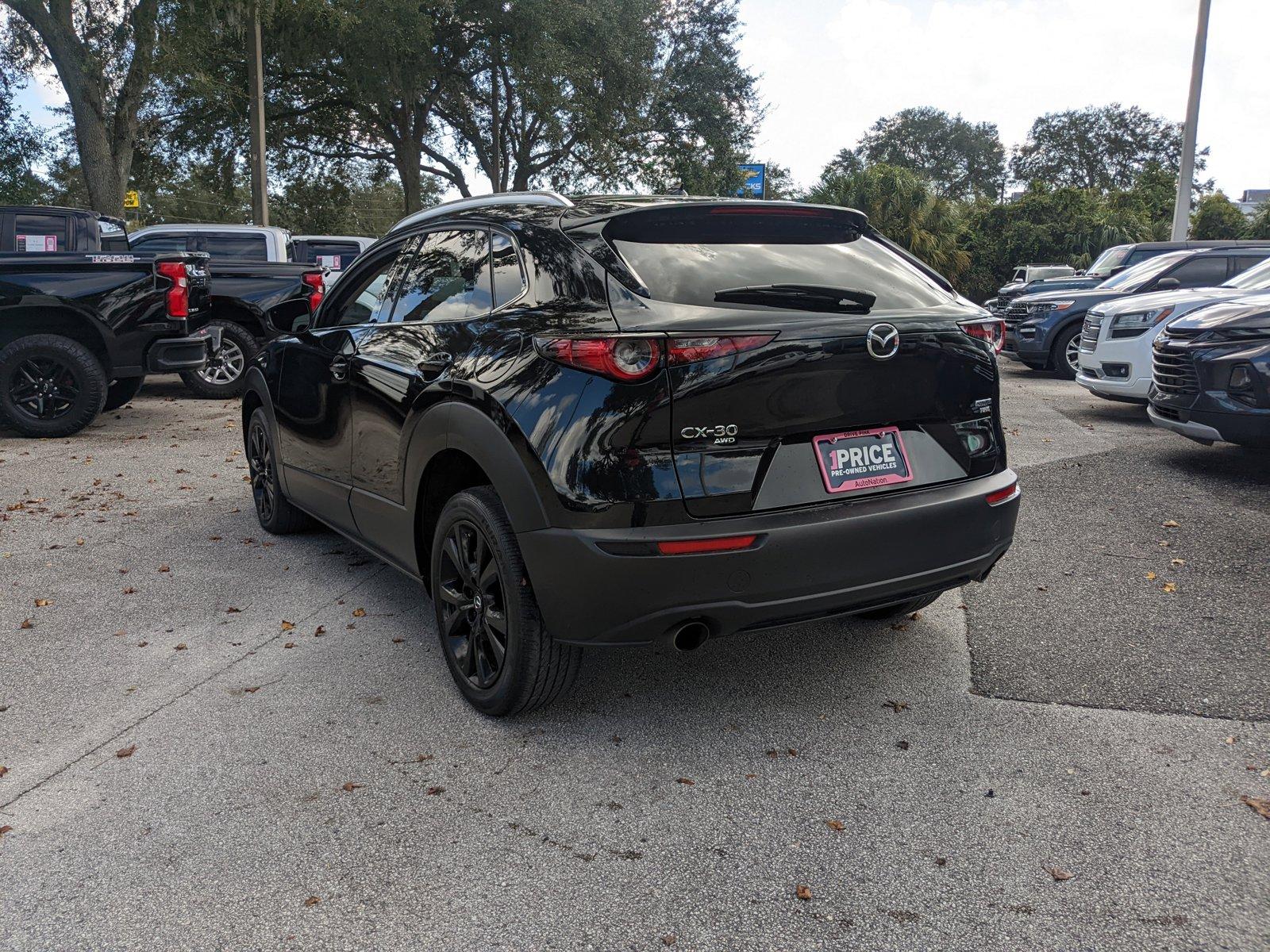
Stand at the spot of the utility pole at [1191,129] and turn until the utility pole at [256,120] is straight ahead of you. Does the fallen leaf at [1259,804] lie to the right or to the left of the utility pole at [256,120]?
left

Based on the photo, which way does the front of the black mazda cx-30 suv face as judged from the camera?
facing away from the viewer and to the left of the viewer

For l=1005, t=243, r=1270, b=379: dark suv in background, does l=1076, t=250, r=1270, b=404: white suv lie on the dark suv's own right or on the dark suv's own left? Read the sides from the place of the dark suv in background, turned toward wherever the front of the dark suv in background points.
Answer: on the dark suv's own left

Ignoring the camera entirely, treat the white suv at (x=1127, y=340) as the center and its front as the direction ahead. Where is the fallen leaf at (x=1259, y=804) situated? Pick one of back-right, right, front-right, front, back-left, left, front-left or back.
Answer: front-left

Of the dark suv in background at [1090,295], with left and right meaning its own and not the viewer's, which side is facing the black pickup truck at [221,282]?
front

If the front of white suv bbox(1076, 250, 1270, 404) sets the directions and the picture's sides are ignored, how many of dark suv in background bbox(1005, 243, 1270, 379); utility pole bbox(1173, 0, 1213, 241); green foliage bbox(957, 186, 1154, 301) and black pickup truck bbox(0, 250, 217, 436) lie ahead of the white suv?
1

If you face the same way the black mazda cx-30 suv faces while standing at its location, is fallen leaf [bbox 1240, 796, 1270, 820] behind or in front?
behind

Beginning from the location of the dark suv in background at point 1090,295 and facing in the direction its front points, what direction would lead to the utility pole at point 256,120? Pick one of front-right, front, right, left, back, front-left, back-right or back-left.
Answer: front-right

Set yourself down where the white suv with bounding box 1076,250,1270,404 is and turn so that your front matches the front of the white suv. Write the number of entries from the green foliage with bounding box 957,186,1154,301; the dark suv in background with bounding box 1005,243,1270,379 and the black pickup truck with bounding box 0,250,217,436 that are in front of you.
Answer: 1

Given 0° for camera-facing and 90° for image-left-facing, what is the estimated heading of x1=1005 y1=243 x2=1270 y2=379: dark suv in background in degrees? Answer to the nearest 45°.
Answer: approximately 45°

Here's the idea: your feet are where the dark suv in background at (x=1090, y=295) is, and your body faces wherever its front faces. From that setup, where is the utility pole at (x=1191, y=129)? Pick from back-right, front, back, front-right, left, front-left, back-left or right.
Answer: back-right

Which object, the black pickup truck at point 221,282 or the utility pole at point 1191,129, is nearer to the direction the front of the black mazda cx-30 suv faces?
the black pickup truck

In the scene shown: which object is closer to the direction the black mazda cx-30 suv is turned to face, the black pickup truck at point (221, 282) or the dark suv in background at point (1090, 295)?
the black pickup truck
